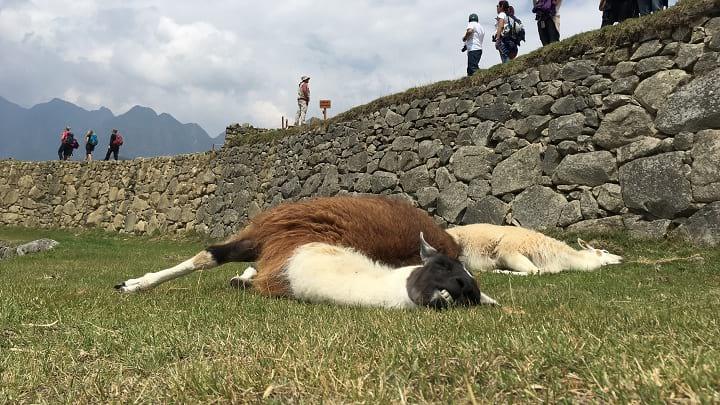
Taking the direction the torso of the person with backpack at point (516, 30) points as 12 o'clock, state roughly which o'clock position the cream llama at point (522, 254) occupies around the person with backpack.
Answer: The cream llama is roughly at 9 o'clock from the person with backpack.

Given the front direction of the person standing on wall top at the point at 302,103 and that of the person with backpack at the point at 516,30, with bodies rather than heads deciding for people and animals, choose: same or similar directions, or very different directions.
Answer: very different directions

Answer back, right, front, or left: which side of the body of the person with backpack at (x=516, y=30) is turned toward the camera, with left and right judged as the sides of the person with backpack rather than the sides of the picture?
left

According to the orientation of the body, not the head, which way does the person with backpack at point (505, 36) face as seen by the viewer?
to the viewer's left

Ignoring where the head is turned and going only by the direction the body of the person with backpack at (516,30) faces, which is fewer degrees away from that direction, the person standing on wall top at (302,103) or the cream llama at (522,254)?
the person standing on wall top
